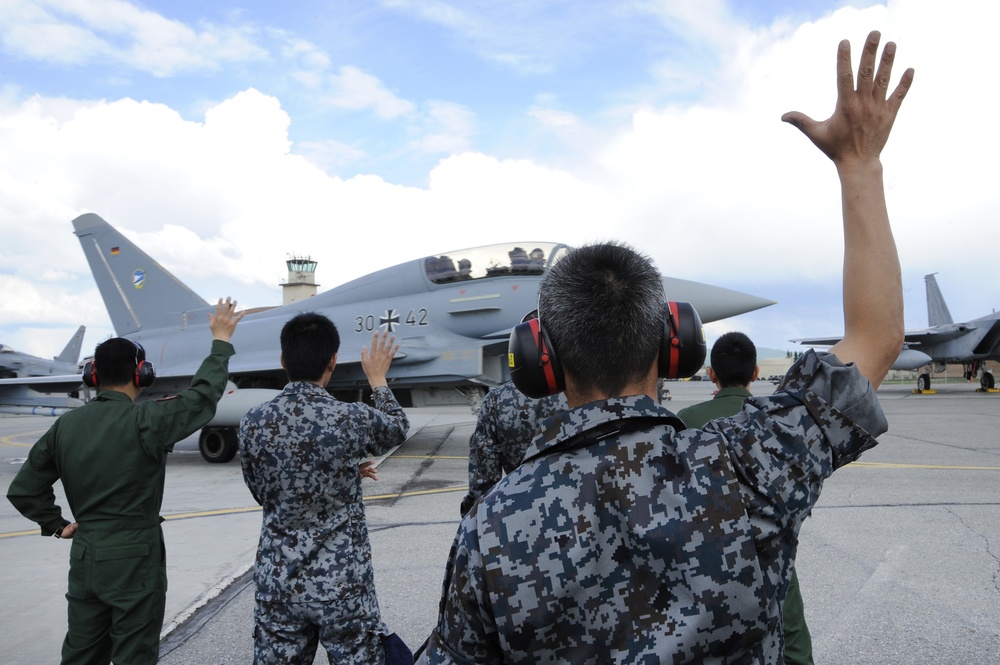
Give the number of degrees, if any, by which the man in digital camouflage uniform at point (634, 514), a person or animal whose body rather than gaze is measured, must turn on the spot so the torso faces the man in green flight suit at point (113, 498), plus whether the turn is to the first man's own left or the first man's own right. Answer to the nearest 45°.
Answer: approximately 45° to the first man's own left

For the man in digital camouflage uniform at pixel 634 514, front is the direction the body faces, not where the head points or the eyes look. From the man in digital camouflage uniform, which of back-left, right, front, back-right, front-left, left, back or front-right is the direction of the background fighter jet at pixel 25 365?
front-left

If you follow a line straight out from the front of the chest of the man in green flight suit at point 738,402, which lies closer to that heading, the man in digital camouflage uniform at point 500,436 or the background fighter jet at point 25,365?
the background fighter jet

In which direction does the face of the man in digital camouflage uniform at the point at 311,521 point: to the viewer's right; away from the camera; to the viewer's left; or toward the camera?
away from the camera

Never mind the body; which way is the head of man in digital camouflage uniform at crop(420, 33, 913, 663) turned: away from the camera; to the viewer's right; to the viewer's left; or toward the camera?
away from the camera

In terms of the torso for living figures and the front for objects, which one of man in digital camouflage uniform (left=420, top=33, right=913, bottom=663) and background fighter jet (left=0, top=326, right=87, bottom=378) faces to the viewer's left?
the background fighter jet

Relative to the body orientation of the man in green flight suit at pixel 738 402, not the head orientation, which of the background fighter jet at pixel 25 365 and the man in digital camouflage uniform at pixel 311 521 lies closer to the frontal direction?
the background fighter jet

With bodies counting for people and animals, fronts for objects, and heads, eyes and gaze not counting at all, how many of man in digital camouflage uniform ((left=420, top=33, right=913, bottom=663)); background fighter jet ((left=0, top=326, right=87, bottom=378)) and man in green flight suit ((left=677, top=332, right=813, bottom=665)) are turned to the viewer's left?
1

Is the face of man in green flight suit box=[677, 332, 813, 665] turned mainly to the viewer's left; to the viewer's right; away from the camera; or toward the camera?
away from the camera

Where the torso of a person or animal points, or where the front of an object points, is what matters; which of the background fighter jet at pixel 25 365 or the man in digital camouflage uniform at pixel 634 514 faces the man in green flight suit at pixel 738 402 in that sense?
the man in digital camouflage uniform at pixel 634 514

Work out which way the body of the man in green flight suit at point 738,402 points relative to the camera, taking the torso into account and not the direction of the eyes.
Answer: away from the camera

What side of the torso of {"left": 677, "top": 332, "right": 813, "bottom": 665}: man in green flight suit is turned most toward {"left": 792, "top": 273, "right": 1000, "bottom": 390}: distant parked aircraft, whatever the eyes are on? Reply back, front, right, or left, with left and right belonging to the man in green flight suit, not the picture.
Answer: front

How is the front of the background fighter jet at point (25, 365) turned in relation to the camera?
facing to the left of the viewer

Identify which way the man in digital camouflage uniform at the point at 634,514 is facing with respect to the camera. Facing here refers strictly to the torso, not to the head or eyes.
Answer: away from the camera

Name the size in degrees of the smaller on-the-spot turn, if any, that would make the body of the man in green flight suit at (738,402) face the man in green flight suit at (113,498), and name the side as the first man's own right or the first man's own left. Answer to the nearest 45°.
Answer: approximately 135° to the first man's own left

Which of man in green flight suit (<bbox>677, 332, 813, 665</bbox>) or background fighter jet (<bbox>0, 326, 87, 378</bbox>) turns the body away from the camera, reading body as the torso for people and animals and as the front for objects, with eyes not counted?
the man in green flight suit

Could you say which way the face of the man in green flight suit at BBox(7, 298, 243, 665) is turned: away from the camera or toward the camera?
away from the camera
